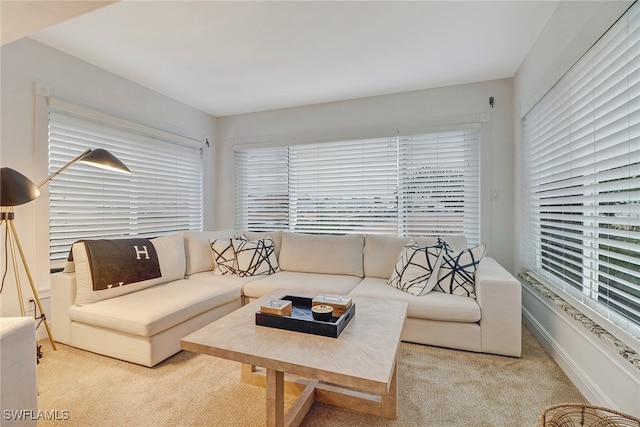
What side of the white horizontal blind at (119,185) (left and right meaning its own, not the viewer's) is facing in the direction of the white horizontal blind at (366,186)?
front

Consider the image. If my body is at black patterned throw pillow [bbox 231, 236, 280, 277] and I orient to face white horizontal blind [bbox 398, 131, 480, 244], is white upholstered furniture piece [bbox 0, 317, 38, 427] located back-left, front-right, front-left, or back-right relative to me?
back-right

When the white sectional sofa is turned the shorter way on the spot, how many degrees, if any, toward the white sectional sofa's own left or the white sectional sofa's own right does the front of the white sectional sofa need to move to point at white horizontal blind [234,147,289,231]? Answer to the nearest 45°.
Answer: approximately 180°

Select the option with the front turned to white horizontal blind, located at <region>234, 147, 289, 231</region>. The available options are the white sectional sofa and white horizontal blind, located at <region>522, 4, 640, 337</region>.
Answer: white horizontal blind, located at <region>522, 4, 640, 337</region>

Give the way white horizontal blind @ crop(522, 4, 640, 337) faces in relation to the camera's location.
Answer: facing to the left of the viewer

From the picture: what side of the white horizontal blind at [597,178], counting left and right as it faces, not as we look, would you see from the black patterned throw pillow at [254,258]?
front

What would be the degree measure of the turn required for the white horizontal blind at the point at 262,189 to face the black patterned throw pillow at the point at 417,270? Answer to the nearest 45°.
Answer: approximately 45° to its left

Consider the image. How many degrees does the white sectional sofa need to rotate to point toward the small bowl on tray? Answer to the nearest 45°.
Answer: approximately 45° to its left

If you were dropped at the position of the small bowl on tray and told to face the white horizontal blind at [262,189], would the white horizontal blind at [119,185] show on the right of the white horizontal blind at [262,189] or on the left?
left

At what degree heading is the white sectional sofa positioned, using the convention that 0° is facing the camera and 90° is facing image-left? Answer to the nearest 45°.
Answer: approximately 0°

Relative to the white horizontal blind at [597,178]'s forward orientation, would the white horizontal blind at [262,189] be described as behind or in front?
in front

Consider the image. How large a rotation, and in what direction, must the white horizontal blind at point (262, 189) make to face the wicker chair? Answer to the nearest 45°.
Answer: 0° — it already faces it

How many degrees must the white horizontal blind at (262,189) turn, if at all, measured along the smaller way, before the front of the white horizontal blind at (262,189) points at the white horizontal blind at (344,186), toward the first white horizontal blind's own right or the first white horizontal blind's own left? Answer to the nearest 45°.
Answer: approximately 45° to the first white horizontal blind's own left
